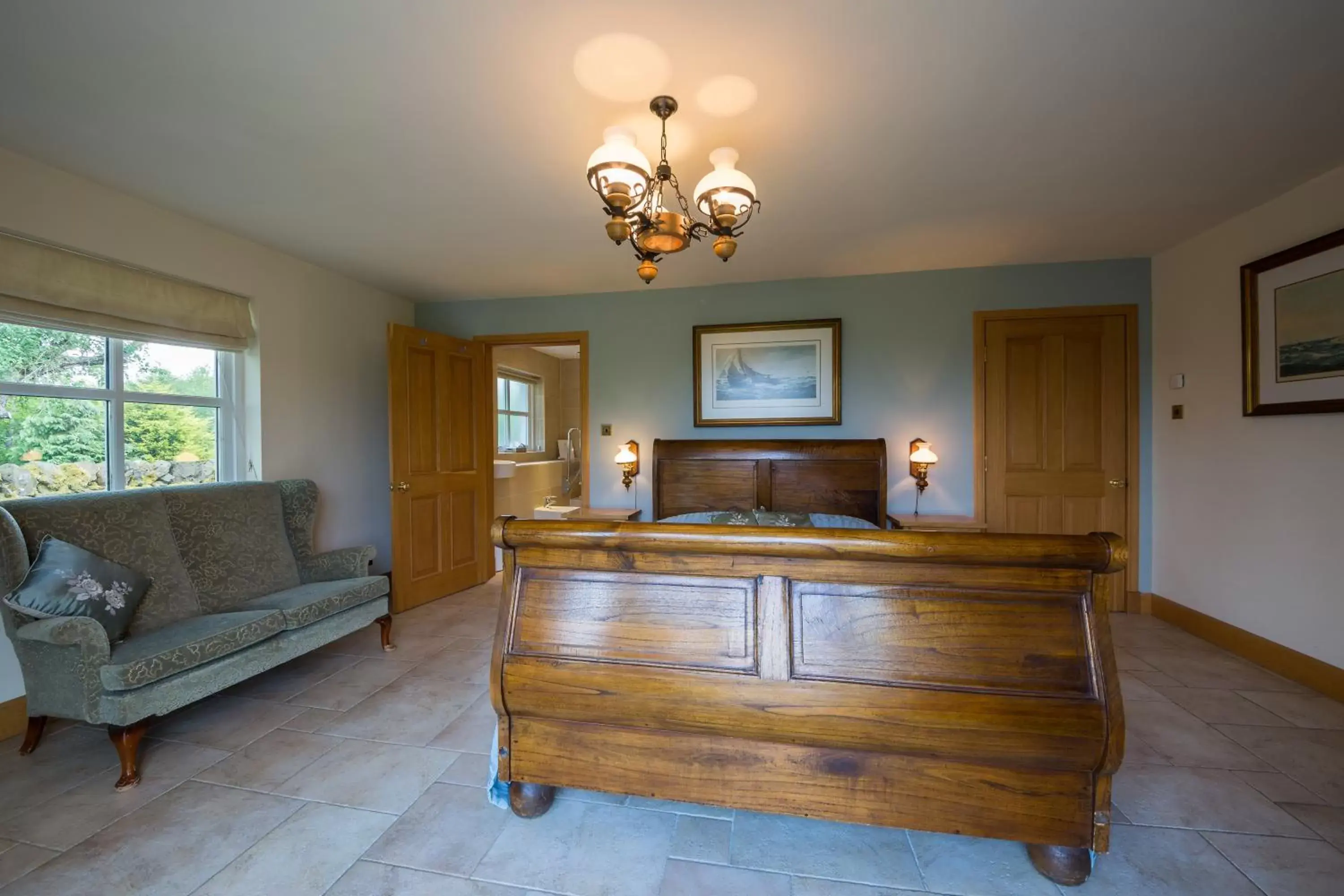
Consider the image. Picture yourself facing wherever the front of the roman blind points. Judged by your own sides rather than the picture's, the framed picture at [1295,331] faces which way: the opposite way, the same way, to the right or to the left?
the opposite way

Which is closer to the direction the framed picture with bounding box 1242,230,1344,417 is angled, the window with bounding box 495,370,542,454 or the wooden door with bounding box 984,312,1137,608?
the window

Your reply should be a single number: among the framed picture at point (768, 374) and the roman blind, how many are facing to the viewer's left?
0

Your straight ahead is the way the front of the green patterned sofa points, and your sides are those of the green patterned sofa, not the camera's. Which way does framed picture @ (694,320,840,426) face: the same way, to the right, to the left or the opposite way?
to the right

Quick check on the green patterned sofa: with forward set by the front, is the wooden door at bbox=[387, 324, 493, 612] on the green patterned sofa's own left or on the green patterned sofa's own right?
on the green patterned sofa's own left

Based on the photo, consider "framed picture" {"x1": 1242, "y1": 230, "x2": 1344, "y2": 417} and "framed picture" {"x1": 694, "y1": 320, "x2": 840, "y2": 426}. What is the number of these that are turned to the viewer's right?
0

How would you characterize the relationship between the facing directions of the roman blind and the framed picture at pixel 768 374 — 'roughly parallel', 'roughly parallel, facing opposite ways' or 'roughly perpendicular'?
roughly perpendicular

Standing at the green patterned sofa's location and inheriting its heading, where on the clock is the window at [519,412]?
The window is roughly at 9 o'clock from the green patterned sofa.

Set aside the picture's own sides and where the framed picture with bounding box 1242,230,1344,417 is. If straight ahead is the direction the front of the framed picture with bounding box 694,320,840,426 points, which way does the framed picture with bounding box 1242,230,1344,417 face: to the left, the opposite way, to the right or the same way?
to the right

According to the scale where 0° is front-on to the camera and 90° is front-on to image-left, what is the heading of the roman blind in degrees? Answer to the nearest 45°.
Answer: approximately 315°

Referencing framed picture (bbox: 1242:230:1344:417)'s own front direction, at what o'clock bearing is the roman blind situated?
The roman blind is roughly at 12 o'clock from the framed picture.

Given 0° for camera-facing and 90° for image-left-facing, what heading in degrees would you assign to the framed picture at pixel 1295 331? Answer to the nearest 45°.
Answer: approximately 45°
